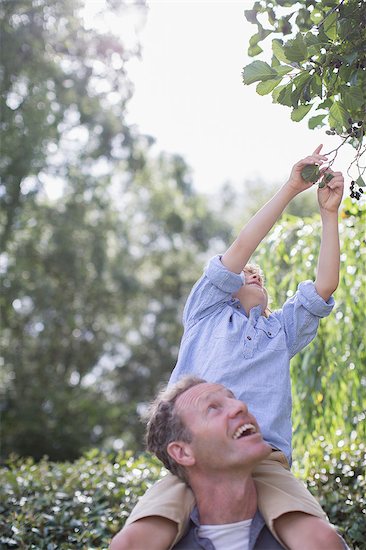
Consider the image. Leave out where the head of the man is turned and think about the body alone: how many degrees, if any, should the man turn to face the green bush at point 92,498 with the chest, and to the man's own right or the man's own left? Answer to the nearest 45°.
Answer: approximately 135° to the man's own left

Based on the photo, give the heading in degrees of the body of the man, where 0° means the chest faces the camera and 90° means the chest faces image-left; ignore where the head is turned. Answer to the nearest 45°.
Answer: approximately 315°

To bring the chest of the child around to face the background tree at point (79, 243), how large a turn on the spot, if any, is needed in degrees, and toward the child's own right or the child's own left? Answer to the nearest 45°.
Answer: approximately 180°

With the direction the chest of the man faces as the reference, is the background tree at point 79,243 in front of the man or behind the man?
behind

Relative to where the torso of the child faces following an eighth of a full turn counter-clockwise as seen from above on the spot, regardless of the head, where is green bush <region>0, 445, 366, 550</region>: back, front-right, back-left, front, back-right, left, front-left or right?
back

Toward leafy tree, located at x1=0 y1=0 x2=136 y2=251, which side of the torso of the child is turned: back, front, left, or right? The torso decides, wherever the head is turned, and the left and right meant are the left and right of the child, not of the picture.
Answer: back
